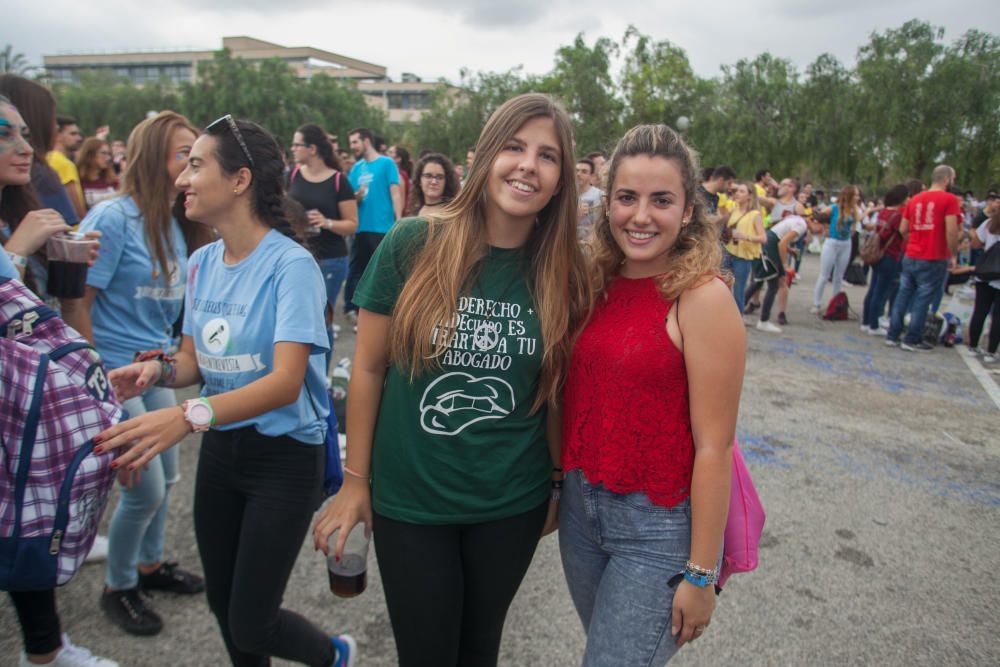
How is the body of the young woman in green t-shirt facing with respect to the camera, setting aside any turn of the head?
toward the camera

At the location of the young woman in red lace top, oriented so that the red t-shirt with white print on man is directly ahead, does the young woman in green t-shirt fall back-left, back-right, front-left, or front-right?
back-left

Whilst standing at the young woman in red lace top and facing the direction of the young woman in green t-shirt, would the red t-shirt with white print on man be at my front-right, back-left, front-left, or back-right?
back-right

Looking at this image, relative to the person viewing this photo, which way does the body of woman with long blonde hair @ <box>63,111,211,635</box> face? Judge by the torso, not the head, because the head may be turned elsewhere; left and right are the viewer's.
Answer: facing the viewer and to the right of the viewer

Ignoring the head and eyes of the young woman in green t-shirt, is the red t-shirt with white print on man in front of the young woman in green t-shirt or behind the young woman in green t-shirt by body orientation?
behind

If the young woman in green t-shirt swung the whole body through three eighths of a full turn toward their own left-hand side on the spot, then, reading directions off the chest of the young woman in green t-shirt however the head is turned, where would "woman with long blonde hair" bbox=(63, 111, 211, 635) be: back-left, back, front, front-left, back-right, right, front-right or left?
left

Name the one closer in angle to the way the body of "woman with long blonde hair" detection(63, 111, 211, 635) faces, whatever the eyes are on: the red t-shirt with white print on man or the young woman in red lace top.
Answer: the young woman in red lace top

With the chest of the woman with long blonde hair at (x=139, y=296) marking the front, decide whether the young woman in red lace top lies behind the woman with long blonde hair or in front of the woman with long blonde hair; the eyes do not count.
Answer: in front

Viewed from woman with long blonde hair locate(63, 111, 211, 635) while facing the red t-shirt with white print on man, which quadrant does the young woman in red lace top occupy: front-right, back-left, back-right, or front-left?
front-right
